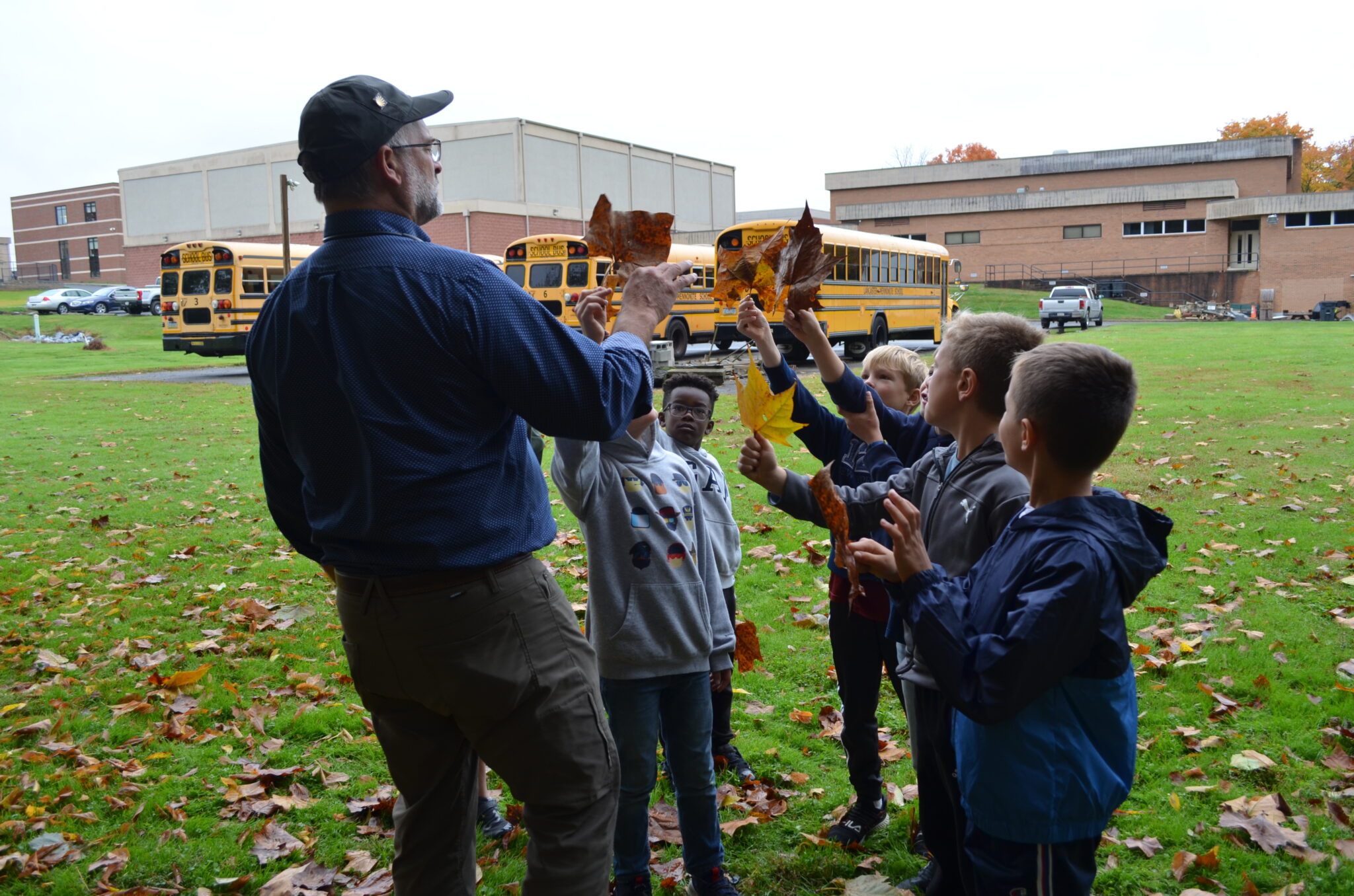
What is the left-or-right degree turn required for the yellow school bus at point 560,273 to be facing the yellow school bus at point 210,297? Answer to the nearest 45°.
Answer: approximately 135° to its left

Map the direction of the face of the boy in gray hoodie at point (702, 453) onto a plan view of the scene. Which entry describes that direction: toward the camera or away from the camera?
toward the camera

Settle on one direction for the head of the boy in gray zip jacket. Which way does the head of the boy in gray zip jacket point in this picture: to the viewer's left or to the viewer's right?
to the viewer's left

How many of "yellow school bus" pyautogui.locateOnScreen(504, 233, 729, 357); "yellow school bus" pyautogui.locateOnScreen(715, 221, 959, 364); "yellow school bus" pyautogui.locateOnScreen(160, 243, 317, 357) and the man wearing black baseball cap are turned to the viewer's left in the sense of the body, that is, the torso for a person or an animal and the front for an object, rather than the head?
0

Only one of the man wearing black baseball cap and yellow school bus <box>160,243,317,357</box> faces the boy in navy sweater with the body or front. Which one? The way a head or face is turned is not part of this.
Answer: the man wearing black baseball cap

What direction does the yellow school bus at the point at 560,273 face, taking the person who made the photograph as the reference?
facing away from the viewer and to the right of the viewer

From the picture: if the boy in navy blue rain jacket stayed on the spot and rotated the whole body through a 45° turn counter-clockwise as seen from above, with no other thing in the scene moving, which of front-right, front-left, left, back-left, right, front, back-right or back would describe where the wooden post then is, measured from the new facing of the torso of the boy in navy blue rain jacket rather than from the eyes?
right

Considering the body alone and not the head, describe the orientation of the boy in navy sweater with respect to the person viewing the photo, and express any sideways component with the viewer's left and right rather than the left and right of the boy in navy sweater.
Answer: facing the viewer and to the left of the viewer

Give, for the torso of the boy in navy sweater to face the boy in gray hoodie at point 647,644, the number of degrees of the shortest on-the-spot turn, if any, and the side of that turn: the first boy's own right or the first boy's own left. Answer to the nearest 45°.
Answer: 0° — they already face them

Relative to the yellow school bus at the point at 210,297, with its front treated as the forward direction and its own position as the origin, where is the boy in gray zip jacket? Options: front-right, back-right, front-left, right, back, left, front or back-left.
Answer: back-right

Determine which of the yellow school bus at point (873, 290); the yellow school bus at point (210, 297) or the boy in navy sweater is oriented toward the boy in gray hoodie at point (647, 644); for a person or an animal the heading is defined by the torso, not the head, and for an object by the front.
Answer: the boy in navy sweater

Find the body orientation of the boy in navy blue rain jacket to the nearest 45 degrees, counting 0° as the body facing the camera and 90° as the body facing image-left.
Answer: approximately 90°

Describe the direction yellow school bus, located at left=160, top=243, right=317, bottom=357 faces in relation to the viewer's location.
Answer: facing away from the viewer and to the right of the viewer

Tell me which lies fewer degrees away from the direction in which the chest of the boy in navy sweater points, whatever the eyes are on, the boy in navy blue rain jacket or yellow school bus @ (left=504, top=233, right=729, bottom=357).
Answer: the boy in navy blue rain jacket
